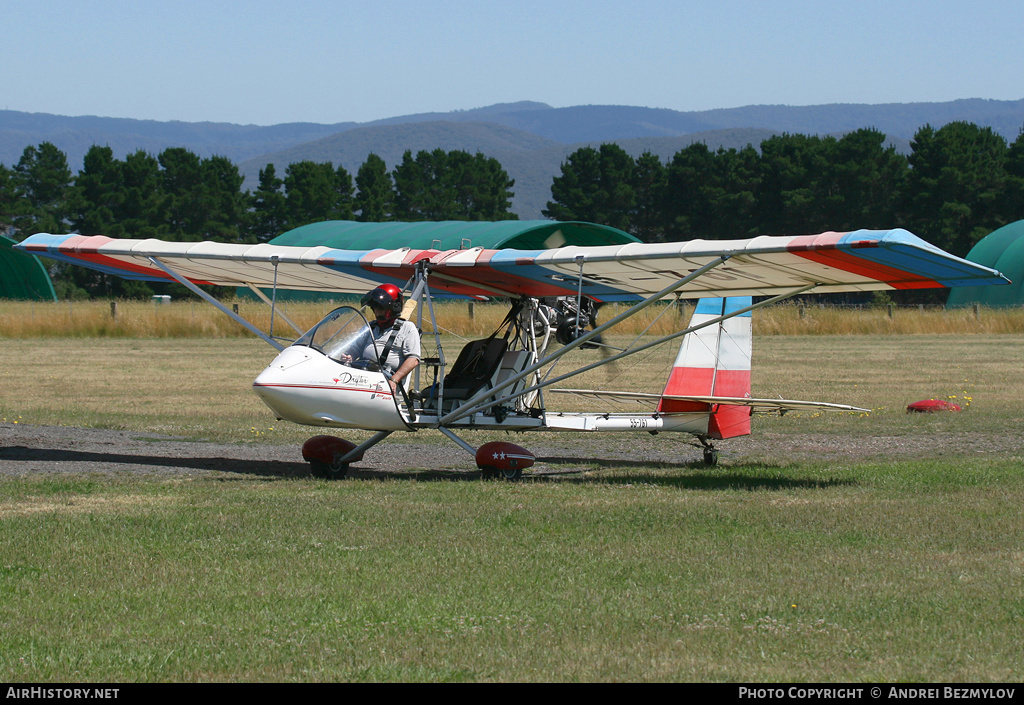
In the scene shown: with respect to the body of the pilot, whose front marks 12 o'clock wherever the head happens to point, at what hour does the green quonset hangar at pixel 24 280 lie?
The green quonset hangar is roughly at 4 o'clock from the pilot.

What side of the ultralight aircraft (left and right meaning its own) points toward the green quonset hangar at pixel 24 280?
right
